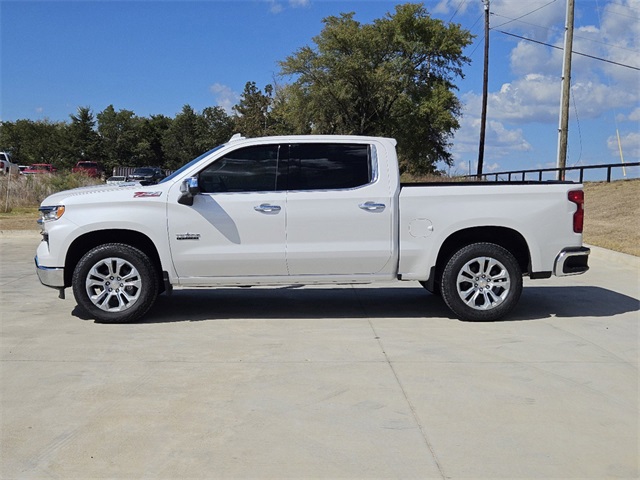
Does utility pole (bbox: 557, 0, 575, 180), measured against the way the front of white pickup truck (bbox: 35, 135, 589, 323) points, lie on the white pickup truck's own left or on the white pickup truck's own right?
on the white pickup truck's own right

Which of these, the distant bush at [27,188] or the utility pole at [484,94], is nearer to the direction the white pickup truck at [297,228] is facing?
the distant bush

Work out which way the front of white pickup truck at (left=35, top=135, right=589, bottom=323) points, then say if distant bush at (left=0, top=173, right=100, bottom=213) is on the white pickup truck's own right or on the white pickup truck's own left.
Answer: on the white pickup truck's own right

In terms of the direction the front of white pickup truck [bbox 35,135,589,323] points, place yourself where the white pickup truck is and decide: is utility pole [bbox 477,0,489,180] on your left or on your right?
on your right

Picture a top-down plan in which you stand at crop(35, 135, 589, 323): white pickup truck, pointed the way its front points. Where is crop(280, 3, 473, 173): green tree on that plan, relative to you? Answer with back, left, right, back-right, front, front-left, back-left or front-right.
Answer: right

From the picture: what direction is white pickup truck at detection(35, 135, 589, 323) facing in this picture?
to the viewer's left
